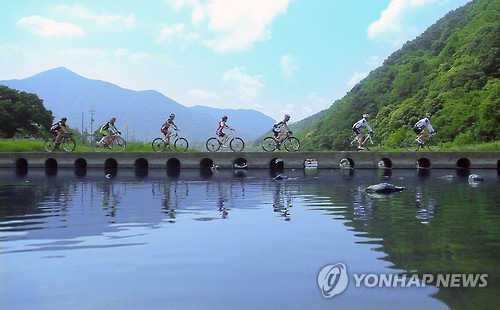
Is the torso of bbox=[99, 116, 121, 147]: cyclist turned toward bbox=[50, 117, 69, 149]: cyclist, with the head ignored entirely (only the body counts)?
no

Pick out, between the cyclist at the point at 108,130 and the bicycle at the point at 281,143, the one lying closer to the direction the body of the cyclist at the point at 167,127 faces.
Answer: the bicycle

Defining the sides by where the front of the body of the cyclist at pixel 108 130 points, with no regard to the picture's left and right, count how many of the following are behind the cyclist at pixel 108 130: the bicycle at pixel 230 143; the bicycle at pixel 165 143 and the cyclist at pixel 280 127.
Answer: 0

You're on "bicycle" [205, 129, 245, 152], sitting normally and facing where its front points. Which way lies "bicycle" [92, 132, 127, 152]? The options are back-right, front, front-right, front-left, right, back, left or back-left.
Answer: back

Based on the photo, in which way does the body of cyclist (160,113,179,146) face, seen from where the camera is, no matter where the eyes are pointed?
to the viewer's right

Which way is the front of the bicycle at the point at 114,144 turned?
to the viewer's right

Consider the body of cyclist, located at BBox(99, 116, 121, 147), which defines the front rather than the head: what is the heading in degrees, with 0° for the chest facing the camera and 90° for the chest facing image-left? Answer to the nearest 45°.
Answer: approximately 270°

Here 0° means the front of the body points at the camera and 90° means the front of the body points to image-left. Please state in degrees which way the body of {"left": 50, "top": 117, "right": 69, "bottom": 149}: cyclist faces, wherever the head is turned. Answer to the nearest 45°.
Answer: approximately 270°

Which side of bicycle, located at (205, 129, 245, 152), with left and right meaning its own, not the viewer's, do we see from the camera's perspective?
right

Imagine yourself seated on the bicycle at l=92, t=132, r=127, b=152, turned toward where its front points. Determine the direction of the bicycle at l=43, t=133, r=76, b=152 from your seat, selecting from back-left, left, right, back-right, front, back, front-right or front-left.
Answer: back-left

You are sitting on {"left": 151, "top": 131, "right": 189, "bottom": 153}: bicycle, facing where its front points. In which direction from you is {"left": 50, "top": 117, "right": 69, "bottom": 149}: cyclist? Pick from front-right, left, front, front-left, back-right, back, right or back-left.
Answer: back

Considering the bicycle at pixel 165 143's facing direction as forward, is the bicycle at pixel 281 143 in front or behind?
in front

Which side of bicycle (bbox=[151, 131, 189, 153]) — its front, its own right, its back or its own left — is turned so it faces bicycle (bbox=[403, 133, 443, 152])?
front

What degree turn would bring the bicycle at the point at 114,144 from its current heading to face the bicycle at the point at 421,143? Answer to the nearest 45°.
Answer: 0° — it already faces it

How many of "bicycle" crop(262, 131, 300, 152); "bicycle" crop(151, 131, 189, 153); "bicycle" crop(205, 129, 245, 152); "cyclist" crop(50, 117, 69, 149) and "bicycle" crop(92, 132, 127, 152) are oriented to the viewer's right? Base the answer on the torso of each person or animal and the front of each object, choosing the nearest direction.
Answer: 5

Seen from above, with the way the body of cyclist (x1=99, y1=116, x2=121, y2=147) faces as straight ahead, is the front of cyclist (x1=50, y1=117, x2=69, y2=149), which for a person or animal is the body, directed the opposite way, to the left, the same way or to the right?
the same way

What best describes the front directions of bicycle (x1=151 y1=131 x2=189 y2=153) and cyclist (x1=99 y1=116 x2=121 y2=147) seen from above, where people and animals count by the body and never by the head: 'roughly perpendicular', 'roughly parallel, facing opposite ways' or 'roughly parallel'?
roughly parallel

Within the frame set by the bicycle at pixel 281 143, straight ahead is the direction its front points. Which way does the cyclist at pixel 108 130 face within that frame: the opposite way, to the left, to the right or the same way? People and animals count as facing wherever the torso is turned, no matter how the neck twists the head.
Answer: the same way

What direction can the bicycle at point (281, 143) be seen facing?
to the viewer's right
